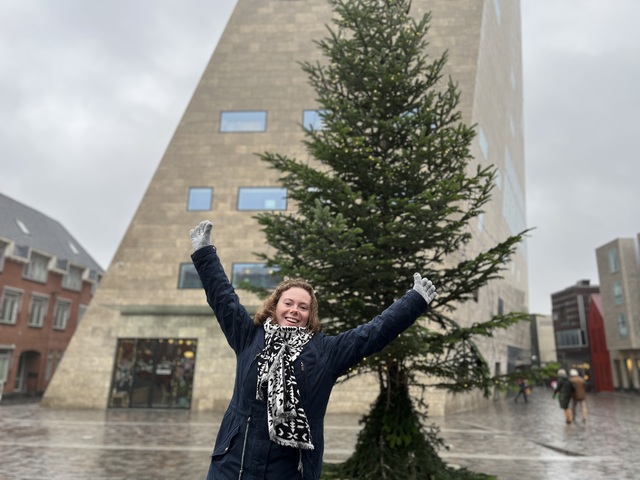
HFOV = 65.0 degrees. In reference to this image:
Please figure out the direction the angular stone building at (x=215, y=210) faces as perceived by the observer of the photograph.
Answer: facing the viewer

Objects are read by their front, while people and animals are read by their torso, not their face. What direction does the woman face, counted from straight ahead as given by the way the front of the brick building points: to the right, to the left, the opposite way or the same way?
to the right

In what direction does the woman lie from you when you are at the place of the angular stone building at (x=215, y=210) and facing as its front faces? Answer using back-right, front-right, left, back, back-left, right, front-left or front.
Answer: front

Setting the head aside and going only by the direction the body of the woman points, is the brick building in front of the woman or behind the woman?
behind

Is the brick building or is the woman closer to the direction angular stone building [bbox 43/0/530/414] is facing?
the woman

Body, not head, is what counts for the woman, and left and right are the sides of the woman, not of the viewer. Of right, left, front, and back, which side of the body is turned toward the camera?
front

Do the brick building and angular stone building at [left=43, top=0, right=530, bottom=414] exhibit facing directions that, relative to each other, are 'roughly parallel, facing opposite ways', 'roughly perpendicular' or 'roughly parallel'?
roughly perpendicular

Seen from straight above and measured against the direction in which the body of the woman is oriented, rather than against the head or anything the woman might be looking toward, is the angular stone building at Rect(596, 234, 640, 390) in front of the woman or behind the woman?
behind

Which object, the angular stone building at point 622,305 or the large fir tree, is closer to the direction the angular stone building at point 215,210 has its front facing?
the large fir tree

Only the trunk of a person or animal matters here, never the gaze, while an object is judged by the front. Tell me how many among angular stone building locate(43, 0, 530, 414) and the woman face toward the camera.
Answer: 2

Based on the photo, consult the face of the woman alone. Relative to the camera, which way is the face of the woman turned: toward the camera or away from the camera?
toward the camera

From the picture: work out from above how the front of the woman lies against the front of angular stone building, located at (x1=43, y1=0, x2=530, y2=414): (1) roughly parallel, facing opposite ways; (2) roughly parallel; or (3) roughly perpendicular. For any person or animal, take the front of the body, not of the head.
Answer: roughly parallel

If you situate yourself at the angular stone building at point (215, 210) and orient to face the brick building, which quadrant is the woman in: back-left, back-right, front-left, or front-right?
back-left

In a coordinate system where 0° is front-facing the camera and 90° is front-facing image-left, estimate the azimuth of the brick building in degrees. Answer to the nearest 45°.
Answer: approximately 315°

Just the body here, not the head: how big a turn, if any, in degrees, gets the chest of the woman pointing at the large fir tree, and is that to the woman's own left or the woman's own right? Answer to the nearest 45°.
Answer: approximately 180°

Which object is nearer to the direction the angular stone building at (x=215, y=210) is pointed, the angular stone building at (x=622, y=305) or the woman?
the woman

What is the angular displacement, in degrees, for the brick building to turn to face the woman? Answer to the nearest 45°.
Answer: approximately 45° to its right
